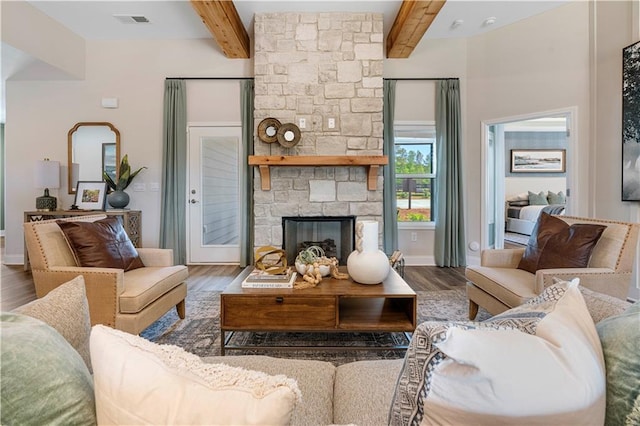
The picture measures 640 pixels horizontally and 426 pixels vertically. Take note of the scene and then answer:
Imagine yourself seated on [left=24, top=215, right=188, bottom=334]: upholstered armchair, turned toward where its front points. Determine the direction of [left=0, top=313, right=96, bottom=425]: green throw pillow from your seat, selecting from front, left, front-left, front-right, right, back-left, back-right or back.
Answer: front-right

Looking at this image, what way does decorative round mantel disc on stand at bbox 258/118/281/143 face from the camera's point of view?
toward the camera

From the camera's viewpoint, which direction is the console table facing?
toward the camera

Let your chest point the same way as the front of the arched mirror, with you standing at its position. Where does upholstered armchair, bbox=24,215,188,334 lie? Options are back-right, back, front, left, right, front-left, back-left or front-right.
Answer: front

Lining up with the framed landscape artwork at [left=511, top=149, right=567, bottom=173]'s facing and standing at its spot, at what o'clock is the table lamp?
The table lamp is roughly at 1 o'clock from the framed landscape artwork.

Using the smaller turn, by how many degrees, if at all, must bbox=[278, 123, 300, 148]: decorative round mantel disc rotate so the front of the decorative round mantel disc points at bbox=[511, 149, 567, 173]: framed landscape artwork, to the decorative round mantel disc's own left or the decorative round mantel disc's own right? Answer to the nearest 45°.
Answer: approximately 135° to the decorative round mantel disc's own left

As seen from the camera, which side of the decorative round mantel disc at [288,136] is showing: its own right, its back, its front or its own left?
front

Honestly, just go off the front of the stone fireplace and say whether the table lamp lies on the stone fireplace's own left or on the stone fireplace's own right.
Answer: on the stone fireplace's own right

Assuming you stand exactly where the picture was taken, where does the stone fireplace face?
facing the viewer

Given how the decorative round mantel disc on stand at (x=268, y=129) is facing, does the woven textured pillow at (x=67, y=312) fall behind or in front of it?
in front

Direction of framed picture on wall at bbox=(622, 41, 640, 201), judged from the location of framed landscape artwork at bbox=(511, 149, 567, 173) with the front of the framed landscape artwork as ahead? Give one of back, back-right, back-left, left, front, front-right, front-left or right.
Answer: front

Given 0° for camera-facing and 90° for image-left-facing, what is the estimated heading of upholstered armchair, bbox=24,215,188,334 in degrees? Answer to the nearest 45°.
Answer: approximately 315°
